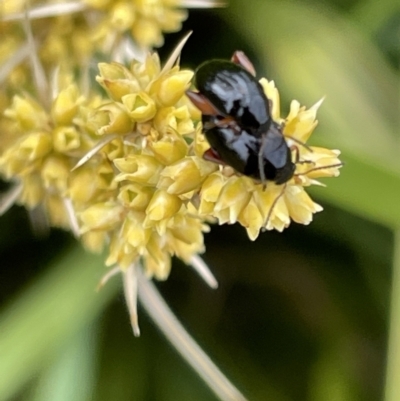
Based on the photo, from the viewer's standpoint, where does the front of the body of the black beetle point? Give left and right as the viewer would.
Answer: facing the viewer and to the right of the viewer
